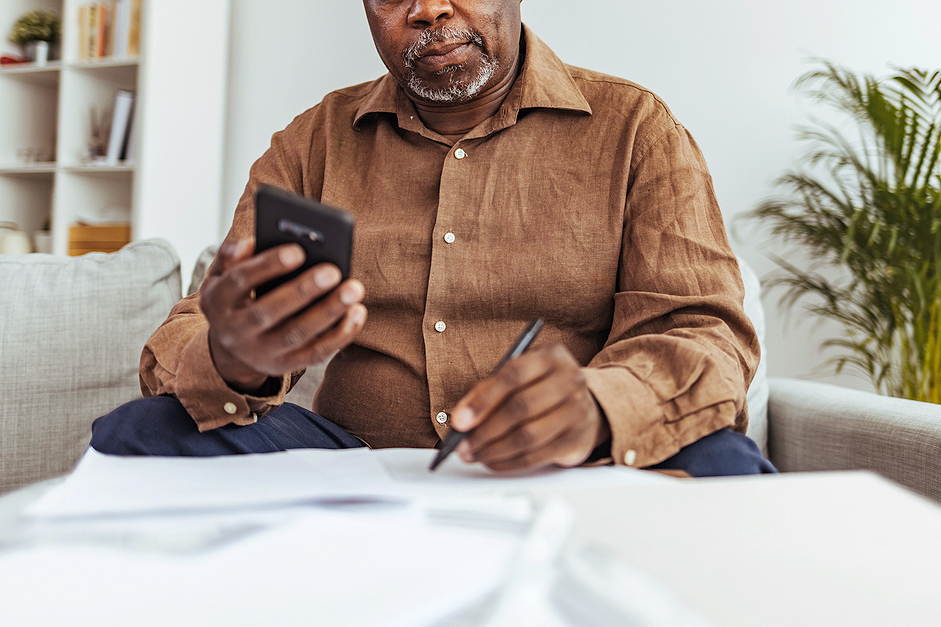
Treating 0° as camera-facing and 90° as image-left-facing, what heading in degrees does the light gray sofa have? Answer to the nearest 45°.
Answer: approximately 0°

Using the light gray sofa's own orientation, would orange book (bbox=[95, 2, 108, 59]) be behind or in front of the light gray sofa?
behind

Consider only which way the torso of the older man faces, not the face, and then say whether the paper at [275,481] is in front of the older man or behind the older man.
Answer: in front

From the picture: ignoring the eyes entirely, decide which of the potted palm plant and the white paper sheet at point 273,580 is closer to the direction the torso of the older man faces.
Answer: the white paper sheet

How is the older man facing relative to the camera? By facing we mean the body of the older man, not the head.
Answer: toward the camera
